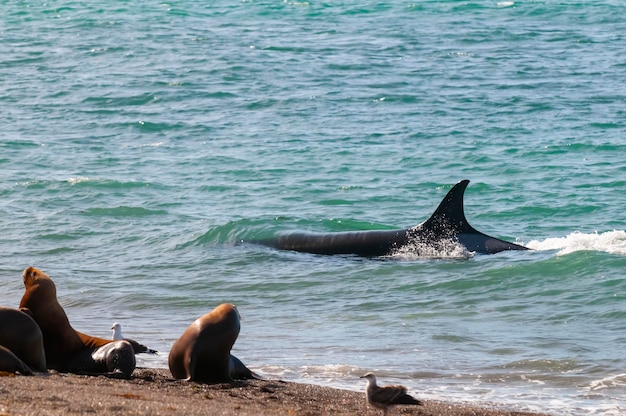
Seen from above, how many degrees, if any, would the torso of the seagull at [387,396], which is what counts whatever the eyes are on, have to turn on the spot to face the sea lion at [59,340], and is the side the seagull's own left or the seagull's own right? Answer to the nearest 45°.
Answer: approximately 45° to the seagull's own right

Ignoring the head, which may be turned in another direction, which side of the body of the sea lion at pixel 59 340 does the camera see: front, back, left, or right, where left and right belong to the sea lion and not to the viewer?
left

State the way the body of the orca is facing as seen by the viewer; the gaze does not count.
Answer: to the viewer's left

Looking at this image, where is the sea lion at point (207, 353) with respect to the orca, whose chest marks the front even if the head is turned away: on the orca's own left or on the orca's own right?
on the orca's own left

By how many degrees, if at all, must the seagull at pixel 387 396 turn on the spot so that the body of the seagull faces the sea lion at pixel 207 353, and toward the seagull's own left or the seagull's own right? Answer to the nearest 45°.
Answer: approximately 45° to the seagull's own right

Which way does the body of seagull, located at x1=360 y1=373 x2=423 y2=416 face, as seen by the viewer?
to the viewer's left
